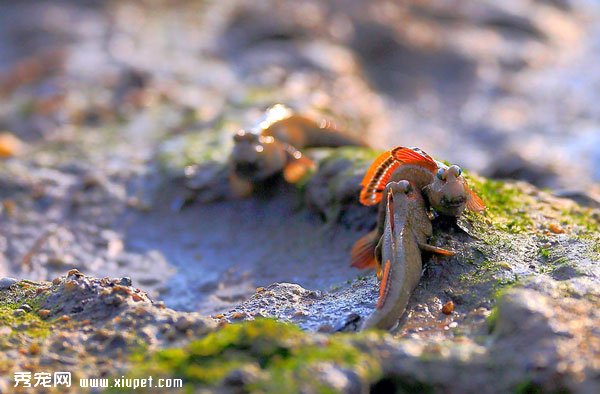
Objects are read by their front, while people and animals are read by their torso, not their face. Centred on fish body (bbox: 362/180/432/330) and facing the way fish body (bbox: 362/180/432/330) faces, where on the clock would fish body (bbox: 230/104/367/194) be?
fish body (bbox: 230/104/367/194) is roughly at 11 o'clock from fish body (bbox: 362/180/432/330).

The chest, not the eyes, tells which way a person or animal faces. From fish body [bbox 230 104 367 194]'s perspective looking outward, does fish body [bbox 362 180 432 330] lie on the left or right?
on its left

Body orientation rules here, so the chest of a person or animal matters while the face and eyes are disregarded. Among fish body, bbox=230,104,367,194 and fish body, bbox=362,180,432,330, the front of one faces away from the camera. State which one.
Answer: fish body, bbox=362,180,432,330

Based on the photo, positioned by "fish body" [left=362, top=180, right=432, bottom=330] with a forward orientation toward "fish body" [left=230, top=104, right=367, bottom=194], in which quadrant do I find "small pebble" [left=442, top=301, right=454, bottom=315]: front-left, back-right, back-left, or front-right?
back-right

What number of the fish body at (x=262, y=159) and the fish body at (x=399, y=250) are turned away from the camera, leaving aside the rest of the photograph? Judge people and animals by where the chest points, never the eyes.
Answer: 1

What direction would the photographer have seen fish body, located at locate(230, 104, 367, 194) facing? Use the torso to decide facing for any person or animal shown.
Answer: facing the viewer and to the left of the viewer

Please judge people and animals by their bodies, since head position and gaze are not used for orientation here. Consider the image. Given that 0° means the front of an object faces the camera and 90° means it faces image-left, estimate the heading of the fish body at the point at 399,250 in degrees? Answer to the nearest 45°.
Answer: approximately 180°
